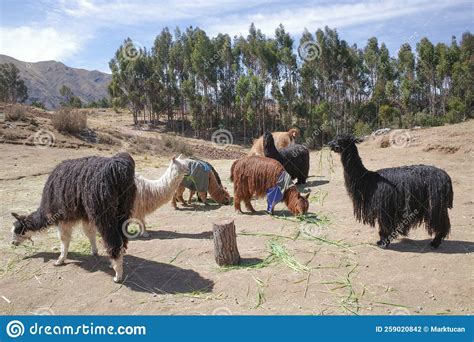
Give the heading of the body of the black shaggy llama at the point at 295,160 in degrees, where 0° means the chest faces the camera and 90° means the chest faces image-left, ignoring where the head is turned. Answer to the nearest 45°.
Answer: approximately 90°

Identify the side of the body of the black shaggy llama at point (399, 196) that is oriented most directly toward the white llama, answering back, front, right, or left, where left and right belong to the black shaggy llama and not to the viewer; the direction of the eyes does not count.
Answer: front

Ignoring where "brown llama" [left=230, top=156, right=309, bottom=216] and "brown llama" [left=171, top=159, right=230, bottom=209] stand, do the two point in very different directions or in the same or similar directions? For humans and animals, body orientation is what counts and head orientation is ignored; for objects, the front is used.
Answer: same or similar directions

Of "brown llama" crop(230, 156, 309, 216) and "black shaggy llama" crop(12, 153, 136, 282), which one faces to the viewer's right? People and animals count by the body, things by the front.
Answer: the brown llama

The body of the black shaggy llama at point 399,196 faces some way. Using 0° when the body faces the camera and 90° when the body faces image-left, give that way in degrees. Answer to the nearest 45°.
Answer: approximately 90°

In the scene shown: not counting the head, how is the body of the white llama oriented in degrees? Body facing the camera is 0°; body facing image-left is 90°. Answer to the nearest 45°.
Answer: approximately 270°

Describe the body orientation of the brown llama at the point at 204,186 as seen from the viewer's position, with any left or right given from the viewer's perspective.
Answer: facing to the right of the viewer

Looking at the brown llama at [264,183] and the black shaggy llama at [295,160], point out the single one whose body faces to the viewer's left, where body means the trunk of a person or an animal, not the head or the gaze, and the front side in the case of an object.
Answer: the black shaggy llama

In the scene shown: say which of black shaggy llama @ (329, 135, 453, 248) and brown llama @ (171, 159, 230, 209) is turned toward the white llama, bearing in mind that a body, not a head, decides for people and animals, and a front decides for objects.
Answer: the black shaggy llama

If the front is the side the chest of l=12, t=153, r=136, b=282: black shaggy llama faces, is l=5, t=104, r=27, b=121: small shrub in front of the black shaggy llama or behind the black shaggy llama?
in front

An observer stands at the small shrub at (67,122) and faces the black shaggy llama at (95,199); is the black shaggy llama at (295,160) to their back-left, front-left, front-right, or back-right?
front-left

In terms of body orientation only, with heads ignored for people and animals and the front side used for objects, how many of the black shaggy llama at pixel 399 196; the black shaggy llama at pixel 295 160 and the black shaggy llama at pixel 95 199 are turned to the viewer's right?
0

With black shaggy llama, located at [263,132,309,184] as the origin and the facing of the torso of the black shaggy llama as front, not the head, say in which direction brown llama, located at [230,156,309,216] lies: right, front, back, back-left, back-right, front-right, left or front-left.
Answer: left
